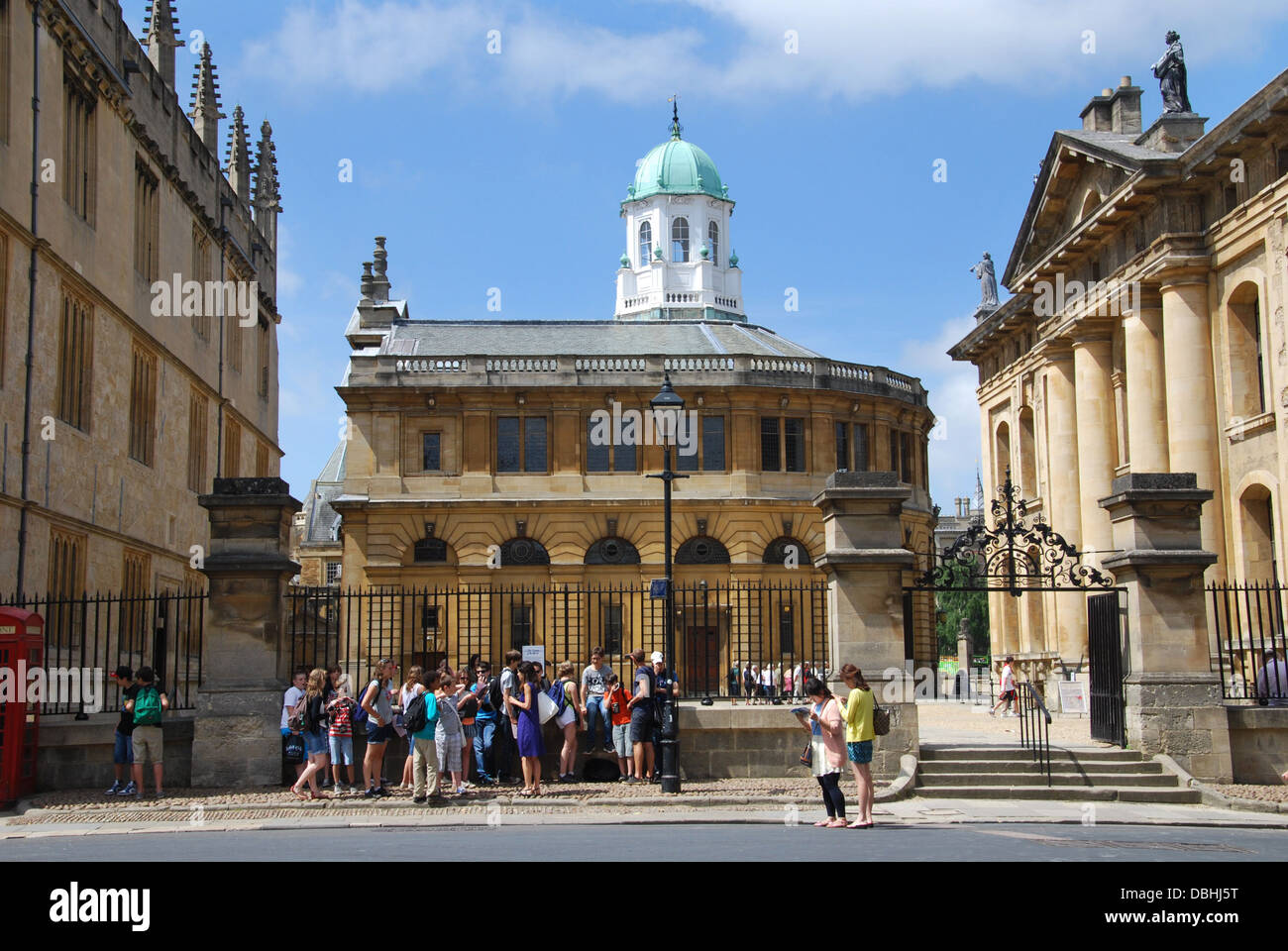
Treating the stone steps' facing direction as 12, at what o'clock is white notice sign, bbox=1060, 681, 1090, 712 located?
The white notice sign is roughly at 6 o'clock from the stone steps.

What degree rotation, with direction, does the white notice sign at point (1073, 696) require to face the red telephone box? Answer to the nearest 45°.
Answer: approximately 45° to its right

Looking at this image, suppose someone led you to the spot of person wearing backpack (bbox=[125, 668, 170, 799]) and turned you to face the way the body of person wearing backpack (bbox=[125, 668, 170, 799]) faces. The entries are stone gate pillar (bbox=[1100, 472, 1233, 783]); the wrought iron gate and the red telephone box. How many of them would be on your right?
2

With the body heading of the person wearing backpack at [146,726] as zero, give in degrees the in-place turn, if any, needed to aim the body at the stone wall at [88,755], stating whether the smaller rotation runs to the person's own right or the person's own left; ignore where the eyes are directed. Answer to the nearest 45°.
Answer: approximately 45° to the person's own left

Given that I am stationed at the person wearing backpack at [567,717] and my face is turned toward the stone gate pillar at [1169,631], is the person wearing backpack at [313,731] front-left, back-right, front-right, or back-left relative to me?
back-right

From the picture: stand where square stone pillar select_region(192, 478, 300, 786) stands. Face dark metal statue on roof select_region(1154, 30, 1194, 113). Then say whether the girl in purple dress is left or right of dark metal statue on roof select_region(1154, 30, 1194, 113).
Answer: right

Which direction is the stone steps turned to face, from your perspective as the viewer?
facing the viewer

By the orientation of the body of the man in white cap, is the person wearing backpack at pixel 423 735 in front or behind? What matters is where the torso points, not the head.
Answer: in front

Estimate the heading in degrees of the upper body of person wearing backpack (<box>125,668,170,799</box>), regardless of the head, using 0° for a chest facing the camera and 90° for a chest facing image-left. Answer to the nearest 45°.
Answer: approximately 180°

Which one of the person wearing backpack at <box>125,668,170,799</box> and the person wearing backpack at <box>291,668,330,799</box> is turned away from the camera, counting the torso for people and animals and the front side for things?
the person wearing backpack at <box>125,668,170,799</box>

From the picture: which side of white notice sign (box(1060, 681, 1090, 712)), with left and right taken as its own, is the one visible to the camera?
front
